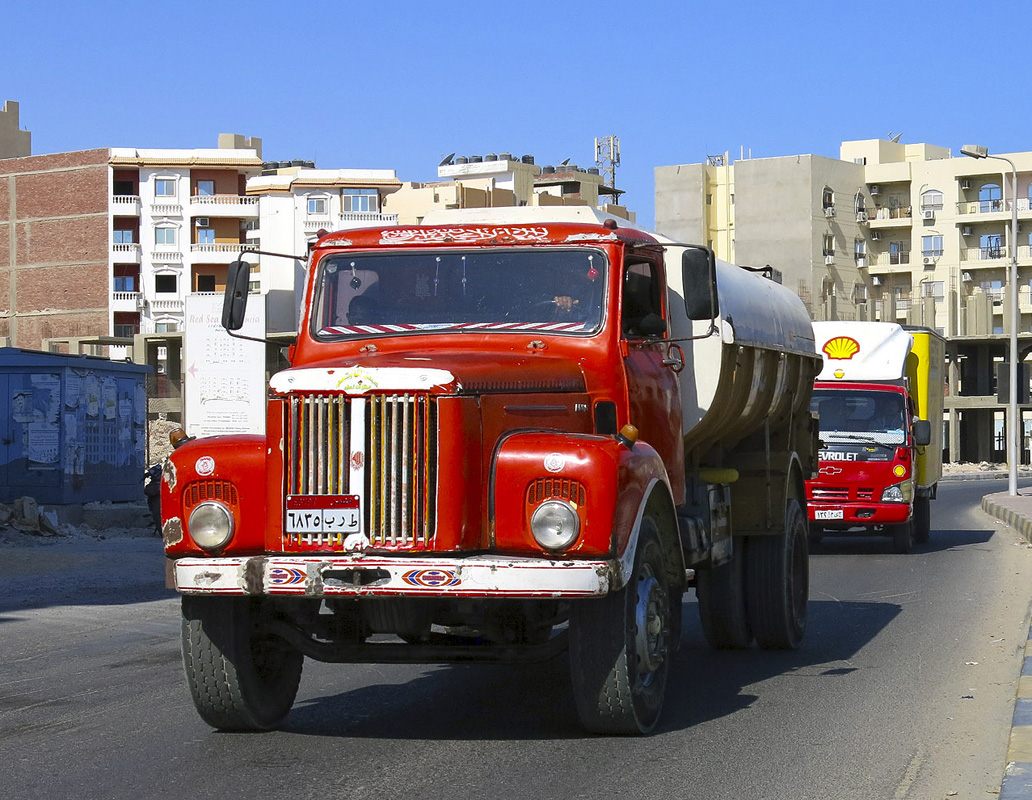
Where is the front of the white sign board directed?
toward the camera

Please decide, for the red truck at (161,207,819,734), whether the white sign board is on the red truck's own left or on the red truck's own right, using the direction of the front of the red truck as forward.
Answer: on the red truck's own right

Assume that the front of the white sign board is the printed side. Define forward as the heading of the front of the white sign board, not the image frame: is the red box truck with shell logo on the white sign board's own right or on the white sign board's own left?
on the white sign board's own left

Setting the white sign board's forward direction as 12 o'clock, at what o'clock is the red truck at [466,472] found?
The red truck is roughly at 12 o'clock from the white sign board.

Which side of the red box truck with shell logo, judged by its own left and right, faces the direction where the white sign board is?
right

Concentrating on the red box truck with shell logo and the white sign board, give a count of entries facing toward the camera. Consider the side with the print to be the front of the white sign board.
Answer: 2

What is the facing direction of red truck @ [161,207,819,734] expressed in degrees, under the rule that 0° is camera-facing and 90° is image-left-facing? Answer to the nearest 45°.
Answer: approximately 45°

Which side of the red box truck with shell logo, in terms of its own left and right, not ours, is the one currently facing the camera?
front

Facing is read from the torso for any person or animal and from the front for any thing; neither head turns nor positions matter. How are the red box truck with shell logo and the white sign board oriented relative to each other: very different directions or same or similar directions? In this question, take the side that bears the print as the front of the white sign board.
same or similar directions
